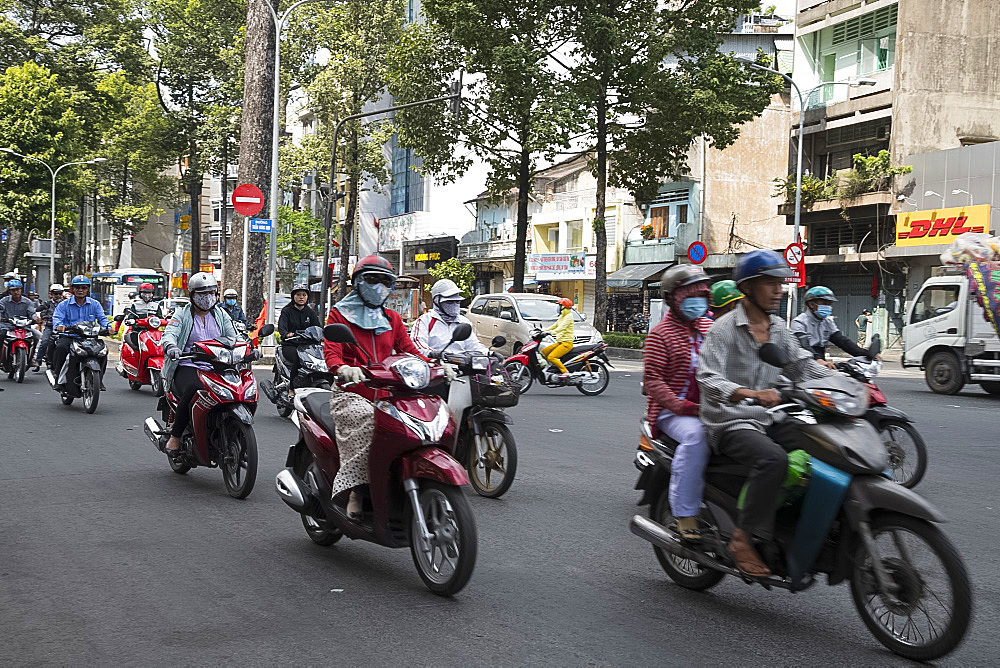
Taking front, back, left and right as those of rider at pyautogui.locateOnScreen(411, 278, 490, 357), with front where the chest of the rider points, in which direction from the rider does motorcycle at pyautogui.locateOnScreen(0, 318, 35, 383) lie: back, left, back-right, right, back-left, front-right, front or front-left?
back

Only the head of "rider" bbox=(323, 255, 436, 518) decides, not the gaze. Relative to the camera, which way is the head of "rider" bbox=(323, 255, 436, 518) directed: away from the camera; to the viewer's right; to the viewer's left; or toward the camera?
toward the camera

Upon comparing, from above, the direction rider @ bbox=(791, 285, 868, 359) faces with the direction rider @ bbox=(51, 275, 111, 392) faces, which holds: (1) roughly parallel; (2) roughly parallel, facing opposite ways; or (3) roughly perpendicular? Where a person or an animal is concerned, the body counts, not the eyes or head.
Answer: roughly parallel

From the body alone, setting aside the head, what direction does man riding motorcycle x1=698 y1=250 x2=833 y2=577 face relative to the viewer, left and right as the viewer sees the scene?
facing the viewer and to the right of the viewer

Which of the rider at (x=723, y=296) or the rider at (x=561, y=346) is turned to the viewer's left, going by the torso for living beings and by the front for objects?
the rider at (x=561, y=346)

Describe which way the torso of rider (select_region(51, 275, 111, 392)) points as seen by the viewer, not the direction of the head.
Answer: toward the camera

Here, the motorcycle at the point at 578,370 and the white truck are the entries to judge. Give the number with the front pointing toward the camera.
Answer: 0

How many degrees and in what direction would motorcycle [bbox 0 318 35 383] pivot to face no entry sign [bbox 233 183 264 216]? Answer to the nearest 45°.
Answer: approximately 90° to its left

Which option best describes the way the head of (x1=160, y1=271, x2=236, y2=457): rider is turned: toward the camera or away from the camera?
toward the camera

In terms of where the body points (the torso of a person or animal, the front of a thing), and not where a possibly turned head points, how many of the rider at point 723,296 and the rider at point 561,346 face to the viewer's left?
1

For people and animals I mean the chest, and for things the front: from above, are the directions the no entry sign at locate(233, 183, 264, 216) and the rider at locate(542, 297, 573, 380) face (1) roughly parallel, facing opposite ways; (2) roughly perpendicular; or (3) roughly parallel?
roughly perpendicular

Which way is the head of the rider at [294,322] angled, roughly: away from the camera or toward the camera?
toward the camera

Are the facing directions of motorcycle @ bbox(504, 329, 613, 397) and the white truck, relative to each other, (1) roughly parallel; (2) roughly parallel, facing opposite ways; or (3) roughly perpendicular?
roughly parallel

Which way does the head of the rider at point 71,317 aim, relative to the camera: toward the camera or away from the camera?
toward the camera

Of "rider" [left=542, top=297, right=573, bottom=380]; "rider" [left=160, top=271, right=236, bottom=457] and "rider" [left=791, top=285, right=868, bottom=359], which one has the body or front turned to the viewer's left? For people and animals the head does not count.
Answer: "rider" [left=542, top=297, right=573, bottom=380]

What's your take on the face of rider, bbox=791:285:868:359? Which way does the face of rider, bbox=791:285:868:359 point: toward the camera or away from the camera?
toward the camera

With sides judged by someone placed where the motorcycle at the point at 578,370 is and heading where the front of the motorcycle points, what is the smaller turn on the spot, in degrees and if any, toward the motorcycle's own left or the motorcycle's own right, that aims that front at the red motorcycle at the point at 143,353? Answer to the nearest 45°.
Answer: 0° — it already faces it

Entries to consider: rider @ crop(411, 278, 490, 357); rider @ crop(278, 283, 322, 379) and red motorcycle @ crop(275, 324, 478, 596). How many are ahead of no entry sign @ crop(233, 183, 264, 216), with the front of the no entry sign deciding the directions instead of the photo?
3
